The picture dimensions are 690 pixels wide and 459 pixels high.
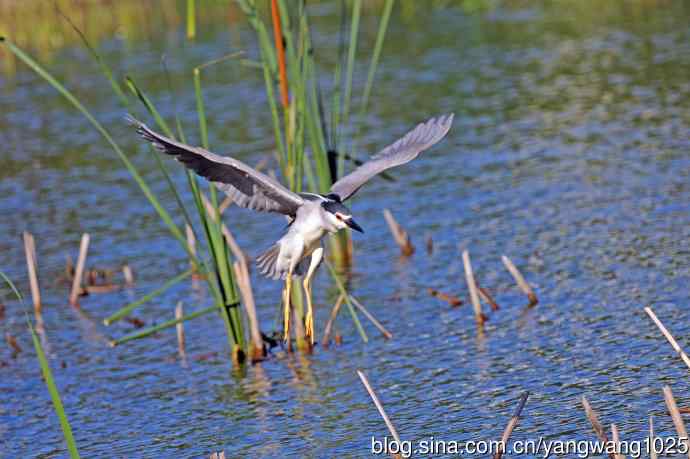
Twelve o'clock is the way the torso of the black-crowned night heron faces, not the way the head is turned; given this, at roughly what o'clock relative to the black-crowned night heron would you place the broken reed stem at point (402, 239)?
The broken reed stem is roughly at 8 o'clock from the black-crowned night heron.

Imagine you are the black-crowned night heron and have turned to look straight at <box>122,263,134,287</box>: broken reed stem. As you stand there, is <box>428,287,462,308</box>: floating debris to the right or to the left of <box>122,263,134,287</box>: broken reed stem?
right

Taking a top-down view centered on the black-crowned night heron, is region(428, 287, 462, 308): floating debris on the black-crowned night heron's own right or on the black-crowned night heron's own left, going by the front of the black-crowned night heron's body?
on the black-crowned night heron's own left

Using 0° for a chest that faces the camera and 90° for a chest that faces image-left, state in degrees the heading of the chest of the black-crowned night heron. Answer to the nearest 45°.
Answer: approximately 315°

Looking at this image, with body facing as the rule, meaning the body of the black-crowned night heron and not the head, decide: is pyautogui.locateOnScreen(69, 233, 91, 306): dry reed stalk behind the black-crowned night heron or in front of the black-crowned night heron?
behind

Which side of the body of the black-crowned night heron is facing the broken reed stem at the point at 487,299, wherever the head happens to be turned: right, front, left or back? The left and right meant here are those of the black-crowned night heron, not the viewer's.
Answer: left

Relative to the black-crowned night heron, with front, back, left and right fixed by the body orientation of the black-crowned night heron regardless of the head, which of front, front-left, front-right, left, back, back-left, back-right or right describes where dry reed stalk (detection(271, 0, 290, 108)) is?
back-left
